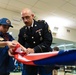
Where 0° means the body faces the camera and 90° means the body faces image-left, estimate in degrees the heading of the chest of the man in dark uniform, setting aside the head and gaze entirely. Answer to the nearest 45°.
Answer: approximately 45°
